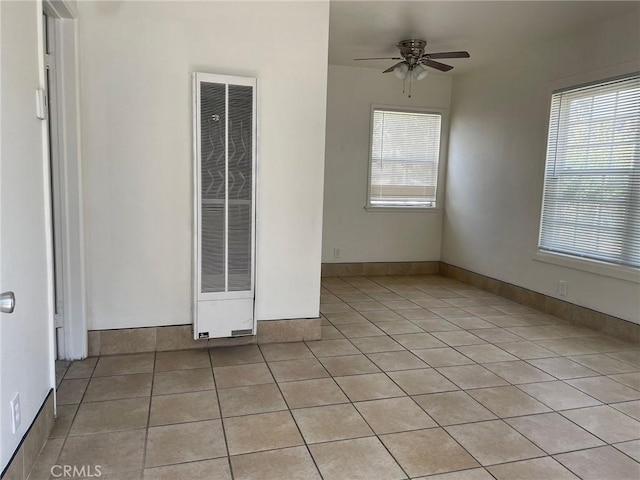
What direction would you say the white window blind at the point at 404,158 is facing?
toward the camera

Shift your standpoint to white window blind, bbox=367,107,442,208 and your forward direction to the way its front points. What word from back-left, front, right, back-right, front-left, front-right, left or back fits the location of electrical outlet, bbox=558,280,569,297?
front-left

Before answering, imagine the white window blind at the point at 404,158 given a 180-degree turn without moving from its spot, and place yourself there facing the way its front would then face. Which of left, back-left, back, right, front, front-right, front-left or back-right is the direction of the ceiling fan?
back

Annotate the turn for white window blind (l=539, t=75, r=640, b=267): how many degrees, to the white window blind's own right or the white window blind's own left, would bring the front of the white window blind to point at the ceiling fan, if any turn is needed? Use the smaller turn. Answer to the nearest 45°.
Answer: approximately 45° to the white window blind's own right

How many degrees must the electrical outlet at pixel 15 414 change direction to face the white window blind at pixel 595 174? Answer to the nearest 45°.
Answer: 0° — it already faces it

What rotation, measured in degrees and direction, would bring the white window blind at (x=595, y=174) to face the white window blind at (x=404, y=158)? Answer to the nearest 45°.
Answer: approximately 90° to its right

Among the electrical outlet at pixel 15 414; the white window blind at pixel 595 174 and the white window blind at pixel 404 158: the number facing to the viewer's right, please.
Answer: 1

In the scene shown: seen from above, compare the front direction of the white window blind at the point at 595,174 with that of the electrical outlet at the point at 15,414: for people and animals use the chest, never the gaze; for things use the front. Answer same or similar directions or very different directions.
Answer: very different directions

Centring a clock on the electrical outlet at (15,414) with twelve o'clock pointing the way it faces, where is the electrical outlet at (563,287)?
the electrical outlet at (563,287) is roughly at 12 o'clock from the electrical outlet at (15,414).

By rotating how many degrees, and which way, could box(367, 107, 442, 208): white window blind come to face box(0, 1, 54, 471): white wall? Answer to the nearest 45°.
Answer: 0° — it already faces it

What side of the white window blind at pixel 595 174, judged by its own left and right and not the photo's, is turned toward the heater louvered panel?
front

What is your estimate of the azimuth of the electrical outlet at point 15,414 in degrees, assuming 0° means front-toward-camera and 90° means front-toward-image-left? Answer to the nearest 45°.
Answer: approximately 270°

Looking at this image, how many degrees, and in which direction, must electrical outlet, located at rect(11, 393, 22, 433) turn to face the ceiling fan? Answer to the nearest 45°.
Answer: approximately 45° to its left

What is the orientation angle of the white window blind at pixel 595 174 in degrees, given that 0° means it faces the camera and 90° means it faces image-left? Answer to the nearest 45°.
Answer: approximately 45°

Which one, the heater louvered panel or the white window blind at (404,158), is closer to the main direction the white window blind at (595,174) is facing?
the heater louvered panel

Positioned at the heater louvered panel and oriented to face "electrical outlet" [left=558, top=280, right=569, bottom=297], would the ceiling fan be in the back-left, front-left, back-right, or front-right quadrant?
front-left

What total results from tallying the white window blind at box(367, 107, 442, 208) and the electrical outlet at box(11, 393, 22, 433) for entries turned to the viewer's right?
1
